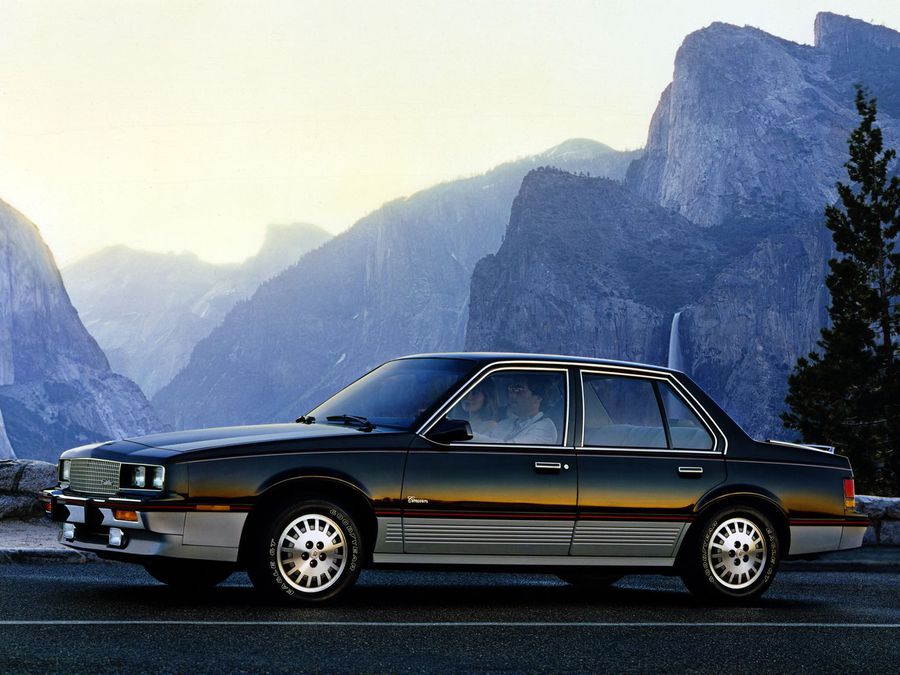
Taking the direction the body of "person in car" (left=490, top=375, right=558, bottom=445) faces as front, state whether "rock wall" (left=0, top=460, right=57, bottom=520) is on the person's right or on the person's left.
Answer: on the person's right

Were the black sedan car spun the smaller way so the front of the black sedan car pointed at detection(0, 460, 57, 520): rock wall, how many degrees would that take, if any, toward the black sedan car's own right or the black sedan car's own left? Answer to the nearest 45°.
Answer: approximately 90° to the black sedan car's own right

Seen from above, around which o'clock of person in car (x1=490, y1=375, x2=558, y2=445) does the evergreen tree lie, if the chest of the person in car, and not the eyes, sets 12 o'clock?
The evergreen tree is roughly at 5 o'clock from the person in car.

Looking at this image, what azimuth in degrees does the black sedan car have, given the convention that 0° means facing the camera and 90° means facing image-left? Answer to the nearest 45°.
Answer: approximately 45°

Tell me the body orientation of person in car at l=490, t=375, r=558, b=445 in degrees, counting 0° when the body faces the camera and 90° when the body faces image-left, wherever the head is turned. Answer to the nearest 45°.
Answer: approximately 45°

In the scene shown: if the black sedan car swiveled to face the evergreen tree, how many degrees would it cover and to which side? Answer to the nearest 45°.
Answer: approximately 135° to its right
